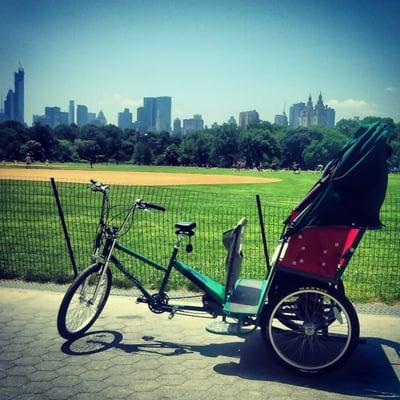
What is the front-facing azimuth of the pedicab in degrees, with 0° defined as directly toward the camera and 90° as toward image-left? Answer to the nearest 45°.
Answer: approximately 90°
